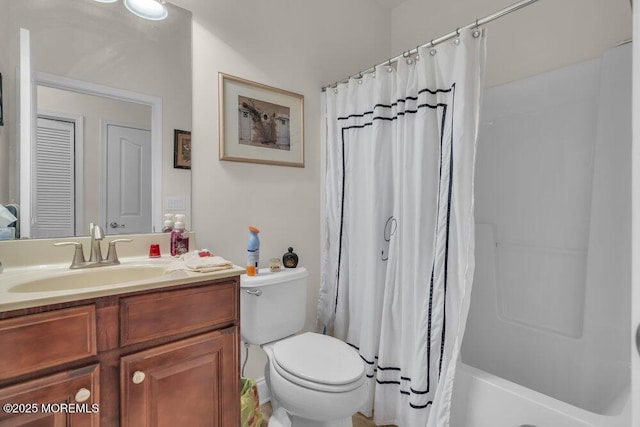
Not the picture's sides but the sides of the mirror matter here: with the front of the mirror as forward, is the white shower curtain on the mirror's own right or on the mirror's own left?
on the mirror's own left

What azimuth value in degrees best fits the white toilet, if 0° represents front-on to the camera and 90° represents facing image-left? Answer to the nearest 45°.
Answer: approximately 315°

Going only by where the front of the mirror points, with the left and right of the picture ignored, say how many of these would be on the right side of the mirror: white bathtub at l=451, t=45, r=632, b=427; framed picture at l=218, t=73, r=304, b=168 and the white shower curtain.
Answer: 0

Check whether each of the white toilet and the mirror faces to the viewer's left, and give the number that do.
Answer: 0

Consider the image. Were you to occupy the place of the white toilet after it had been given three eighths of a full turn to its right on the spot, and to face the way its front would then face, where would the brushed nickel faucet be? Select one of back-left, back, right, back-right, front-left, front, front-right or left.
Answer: front

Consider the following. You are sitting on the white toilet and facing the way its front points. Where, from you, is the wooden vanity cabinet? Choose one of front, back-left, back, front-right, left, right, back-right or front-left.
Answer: right

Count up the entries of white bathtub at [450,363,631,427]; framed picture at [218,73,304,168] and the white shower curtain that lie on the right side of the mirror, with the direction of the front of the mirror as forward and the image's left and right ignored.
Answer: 0

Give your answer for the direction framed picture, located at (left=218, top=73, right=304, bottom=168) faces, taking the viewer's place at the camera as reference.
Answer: facing the viewer and to the right of the viewer

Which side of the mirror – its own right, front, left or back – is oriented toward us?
front

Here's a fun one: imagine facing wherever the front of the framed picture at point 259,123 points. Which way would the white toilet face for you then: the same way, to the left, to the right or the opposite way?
the same way

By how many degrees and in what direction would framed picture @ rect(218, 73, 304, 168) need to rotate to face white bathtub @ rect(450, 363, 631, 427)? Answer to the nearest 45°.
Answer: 0° — it already faces it

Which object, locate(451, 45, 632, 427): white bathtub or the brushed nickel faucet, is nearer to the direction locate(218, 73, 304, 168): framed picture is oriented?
the white bathtub

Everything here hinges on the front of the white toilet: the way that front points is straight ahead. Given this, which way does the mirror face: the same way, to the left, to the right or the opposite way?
the same way
